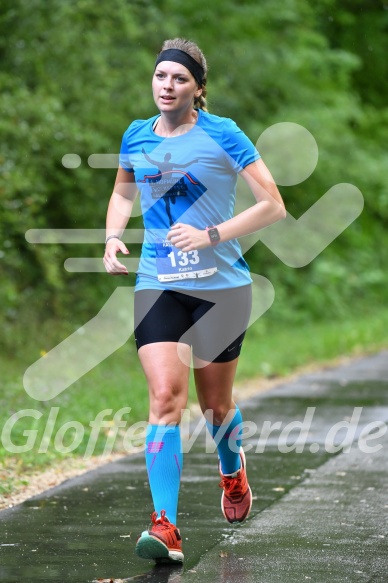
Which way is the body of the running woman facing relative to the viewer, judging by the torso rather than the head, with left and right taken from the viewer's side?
facing the viewer and to the left of the viewer

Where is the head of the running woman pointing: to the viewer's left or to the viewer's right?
to the viewer's left
